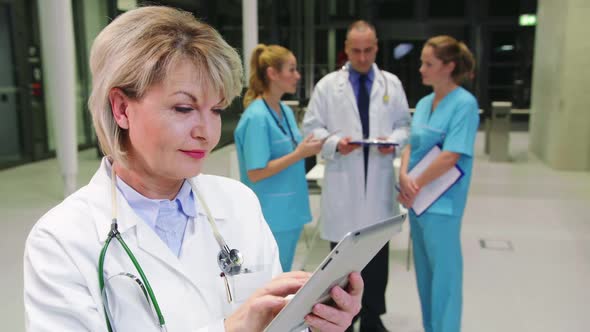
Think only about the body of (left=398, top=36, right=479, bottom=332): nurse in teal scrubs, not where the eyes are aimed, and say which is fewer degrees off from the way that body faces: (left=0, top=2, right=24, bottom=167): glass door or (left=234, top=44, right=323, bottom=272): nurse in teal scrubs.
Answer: the nurse in teal scrubs

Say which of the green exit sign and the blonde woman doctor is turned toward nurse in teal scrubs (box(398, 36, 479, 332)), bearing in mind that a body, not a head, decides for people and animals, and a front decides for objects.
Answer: the green exit sign

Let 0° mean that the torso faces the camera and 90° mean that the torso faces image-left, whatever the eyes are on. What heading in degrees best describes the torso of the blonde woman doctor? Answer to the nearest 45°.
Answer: approximately 315°

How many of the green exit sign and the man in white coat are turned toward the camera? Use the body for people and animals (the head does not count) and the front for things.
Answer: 2

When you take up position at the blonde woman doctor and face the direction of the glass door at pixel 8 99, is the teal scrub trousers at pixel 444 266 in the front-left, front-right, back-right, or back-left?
front-right

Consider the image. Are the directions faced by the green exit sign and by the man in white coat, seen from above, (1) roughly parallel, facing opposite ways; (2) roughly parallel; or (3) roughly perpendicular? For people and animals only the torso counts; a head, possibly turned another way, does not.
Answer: roughly parallel

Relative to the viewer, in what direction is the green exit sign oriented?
toward the camera

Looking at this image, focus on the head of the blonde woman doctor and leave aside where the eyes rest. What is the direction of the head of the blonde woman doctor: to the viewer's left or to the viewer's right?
to the viewer's right

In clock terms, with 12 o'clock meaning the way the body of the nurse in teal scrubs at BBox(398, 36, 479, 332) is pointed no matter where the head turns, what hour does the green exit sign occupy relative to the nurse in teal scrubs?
The green exit sign is roughly at 5 o'clock from the nurse in teal scrubs.

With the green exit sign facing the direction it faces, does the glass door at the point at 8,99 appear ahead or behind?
ahead

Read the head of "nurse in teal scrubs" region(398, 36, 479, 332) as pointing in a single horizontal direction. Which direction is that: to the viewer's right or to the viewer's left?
to the viewer's left

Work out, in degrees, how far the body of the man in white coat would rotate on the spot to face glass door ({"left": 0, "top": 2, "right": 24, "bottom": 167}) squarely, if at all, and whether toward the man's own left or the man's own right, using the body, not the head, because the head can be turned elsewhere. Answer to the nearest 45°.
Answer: approximately 135° to the man's own right

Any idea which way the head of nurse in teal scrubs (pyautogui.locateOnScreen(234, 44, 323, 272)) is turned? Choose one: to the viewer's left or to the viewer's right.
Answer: to the viewer's right

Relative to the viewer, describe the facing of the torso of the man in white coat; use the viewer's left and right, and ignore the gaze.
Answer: facing the viewer
